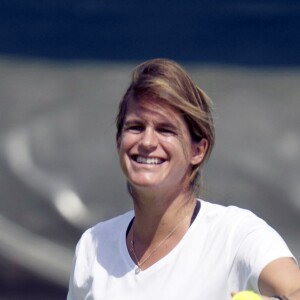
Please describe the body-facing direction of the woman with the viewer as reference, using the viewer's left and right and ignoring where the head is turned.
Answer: facing the viewer and to the left of the viewer

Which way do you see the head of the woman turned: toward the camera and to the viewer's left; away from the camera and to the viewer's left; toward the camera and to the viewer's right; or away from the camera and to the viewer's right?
toward the camera and to the viewer's left
